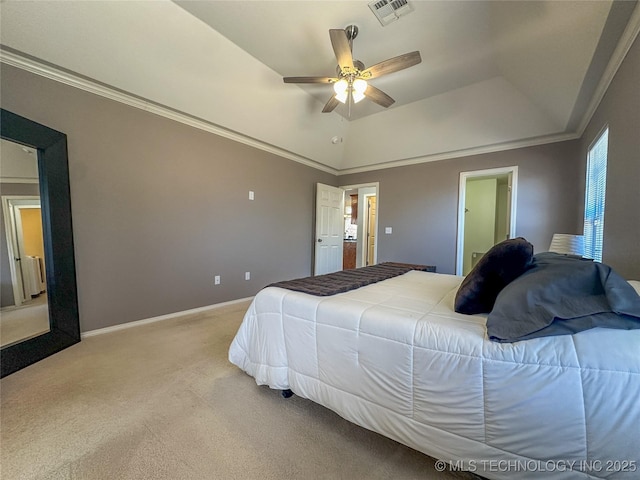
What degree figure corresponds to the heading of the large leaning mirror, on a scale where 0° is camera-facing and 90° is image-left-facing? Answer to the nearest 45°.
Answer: approximately 315°

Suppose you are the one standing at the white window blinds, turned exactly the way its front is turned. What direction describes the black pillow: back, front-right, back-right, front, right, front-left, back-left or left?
left

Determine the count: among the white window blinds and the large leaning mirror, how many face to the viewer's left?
1

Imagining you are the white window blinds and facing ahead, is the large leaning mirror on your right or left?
on your left

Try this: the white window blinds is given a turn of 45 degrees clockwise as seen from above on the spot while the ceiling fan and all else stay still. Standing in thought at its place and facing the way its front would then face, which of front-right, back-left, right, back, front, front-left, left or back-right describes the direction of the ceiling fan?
left

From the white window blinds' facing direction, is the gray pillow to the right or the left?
on its left

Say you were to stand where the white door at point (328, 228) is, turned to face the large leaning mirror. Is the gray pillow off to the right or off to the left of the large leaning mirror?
left

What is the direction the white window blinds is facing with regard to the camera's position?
facing to the left of the viewer

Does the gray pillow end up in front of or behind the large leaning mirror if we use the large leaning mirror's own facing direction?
in front
